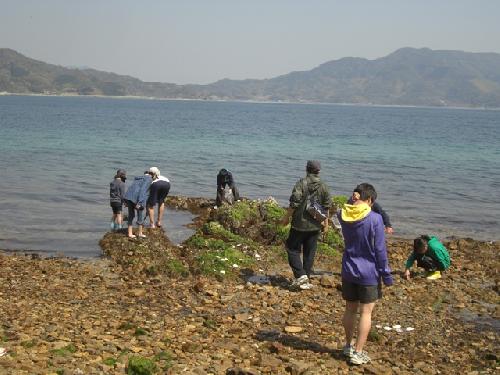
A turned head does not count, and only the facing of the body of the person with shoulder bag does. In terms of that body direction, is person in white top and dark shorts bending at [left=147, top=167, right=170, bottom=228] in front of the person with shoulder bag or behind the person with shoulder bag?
in front

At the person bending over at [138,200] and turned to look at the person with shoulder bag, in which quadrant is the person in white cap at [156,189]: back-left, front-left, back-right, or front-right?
back-left

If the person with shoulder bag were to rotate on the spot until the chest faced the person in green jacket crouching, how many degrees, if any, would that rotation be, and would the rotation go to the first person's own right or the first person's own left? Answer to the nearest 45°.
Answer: approximately 45° to the first person's own right

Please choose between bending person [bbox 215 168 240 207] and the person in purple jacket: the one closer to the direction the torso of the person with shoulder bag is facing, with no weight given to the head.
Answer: the bending person

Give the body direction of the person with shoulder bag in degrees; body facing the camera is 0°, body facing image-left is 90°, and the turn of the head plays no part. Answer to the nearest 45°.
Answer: approximately 180°

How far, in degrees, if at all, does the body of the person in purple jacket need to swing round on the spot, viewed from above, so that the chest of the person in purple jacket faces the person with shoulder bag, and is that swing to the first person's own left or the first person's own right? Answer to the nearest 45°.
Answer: approximately 45° to the first person's own left

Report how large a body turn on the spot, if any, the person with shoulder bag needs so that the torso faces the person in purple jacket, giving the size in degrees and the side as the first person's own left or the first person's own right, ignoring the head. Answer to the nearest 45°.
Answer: approximately 180°

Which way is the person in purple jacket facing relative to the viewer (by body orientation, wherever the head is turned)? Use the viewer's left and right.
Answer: facing away from the viewer and to the right of the viewer

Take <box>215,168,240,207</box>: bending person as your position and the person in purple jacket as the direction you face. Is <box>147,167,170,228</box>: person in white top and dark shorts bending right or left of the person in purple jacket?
right

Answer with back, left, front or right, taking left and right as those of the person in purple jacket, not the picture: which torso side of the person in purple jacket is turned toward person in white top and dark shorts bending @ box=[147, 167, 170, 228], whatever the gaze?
left

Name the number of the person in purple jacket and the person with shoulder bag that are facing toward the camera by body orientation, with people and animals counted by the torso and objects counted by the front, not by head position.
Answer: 0
